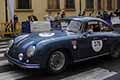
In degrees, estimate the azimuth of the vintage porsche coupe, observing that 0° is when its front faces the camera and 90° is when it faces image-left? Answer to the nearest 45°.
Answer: approximately 45°
